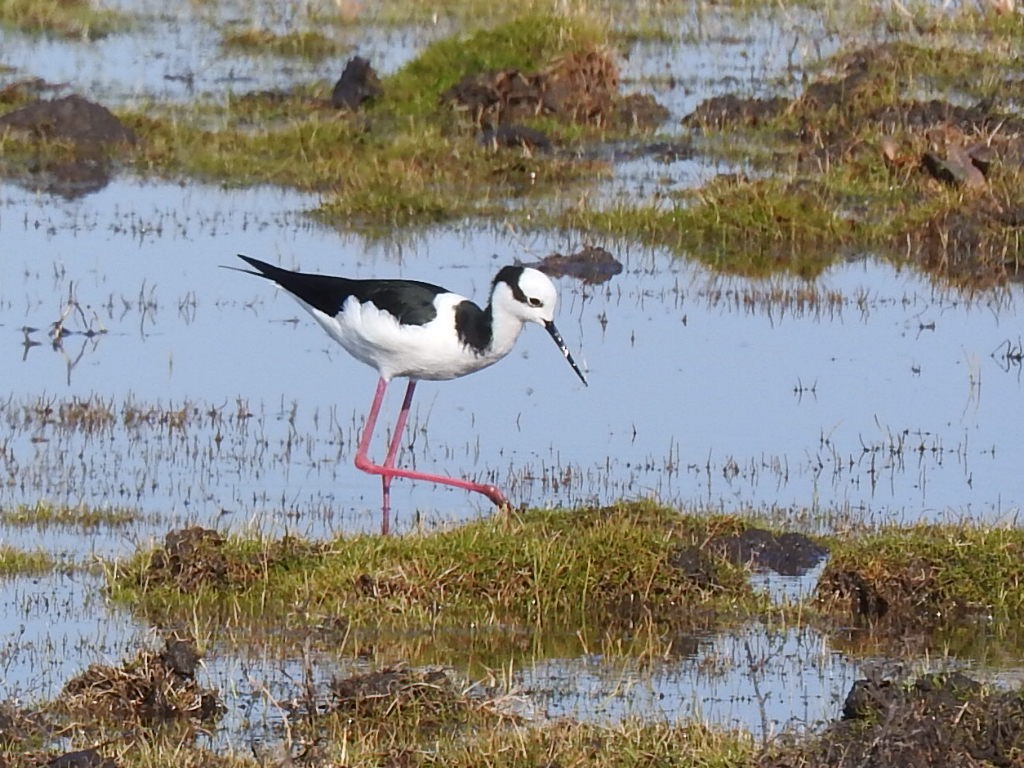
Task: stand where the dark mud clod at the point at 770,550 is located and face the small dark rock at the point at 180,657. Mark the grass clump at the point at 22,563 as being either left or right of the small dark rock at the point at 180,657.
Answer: right

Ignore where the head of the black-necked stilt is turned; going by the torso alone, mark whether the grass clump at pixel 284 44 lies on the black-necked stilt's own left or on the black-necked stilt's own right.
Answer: on the black-necked stilt's own left

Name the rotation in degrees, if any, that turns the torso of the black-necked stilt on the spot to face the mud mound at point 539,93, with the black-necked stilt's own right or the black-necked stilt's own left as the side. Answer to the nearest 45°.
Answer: approximately 90° to the black-necked stilt's own left

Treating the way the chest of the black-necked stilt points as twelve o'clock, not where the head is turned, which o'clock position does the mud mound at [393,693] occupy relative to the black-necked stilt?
The mud mound is roughly at 3 o'clock from the black-necked stilt.

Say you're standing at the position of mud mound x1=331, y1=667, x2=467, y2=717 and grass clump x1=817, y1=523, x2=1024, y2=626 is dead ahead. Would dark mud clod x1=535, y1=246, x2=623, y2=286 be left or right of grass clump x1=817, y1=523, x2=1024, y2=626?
left

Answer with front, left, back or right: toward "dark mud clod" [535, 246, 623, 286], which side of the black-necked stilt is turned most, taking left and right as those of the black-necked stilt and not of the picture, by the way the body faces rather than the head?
left

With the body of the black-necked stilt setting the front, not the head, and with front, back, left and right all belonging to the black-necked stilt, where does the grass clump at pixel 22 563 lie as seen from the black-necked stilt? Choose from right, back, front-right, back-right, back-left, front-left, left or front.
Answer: back-right

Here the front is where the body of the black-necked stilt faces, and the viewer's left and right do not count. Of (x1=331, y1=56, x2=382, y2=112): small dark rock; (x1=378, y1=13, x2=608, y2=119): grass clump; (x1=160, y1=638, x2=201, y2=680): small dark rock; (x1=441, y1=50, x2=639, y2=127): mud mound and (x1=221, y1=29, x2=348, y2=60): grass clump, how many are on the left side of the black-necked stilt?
4

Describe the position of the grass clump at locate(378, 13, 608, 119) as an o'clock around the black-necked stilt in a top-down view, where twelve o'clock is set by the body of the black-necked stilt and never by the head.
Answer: The grass clump is roughly at 9 o'clock from the black-necked stilt.

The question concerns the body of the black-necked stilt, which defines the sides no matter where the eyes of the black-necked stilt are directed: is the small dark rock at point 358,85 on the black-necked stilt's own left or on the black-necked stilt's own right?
on the black-necked stilt's own left

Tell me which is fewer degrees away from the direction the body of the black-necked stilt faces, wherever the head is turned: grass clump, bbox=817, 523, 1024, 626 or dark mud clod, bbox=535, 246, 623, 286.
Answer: the grass clump

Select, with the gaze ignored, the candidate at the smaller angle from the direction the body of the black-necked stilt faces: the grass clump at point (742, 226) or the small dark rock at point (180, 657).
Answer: the grass clump

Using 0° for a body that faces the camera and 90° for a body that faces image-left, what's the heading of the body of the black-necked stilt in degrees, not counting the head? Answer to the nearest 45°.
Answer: approximately 270°
